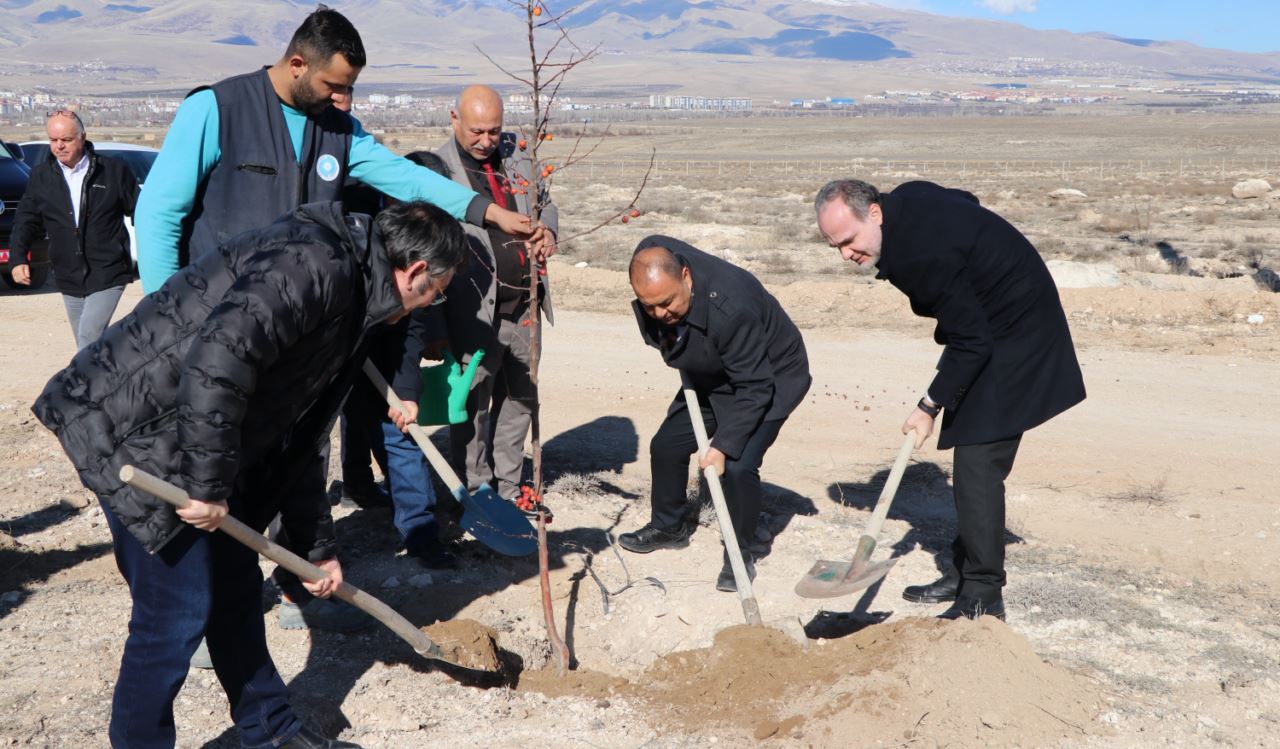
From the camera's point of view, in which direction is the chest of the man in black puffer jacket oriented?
to the viewer's right

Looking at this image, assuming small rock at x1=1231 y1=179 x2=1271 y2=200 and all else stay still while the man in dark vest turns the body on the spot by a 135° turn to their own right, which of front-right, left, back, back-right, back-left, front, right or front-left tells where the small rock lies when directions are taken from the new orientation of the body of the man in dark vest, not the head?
back-right

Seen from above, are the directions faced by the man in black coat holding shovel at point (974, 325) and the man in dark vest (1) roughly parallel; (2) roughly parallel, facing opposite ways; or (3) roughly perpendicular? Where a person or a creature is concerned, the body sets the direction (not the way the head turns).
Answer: roughly parallel, facing opposite ways

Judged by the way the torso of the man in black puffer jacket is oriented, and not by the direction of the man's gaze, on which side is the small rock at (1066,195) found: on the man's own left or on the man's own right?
on the man's own left

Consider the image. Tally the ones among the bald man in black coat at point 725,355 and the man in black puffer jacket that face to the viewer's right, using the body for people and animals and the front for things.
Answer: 1

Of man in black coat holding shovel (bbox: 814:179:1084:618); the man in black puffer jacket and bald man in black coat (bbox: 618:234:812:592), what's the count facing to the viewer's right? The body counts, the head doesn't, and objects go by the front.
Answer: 1

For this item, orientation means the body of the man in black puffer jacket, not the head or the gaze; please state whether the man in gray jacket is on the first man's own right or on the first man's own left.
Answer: on the first man's own left

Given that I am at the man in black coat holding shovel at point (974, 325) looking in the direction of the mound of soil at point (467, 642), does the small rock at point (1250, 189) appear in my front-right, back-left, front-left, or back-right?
back-right

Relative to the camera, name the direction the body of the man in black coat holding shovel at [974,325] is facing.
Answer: to the viewer's left

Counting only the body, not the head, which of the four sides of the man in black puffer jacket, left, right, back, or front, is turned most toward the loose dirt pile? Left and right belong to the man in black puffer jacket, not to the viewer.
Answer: front

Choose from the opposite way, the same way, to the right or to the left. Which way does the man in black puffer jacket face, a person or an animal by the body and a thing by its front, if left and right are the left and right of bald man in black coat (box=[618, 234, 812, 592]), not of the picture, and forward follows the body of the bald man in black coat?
the opposite way

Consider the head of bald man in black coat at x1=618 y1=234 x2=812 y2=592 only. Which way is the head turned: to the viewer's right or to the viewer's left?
to the viewer's left

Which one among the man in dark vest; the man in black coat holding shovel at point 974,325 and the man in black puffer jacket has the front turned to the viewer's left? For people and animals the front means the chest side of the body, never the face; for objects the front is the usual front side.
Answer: the man in black coat holding shovel

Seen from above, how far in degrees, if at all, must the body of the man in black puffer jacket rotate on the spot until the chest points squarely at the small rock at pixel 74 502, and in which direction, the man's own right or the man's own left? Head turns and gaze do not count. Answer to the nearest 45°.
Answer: approximately 90° to the man's own left

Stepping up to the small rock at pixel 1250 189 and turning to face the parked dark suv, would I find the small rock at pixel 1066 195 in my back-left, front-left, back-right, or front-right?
front-right
